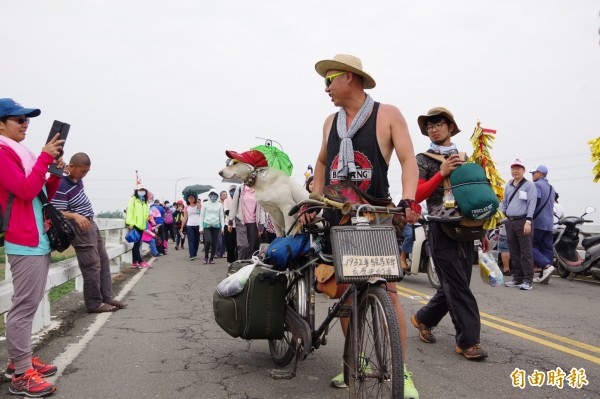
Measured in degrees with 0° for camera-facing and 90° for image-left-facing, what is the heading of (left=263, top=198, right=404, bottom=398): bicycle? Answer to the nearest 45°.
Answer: approximately 315°

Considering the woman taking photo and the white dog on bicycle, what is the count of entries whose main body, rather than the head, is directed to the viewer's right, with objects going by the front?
1

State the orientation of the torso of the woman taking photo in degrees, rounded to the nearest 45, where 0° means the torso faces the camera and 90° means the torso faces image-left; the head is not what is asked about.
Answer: approximately 270°

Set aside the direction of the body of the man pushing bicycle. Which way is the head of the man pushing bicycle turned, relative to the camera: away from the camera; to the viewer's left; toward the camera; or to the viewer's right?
to the viewer's left

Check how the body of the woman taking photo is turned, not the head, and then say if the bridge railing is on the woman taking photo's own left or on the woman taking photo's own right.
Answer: on the woman taking photo's own left

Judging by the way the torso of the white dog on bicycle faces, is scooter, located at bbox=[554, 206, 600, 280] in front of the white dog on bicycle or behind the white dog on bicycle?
behind

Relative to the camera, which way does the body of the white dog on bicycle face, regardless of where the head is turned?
to the viewer's left

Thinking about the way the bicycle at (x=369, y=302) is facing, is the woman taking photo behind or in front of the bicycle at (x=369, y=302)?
behind
